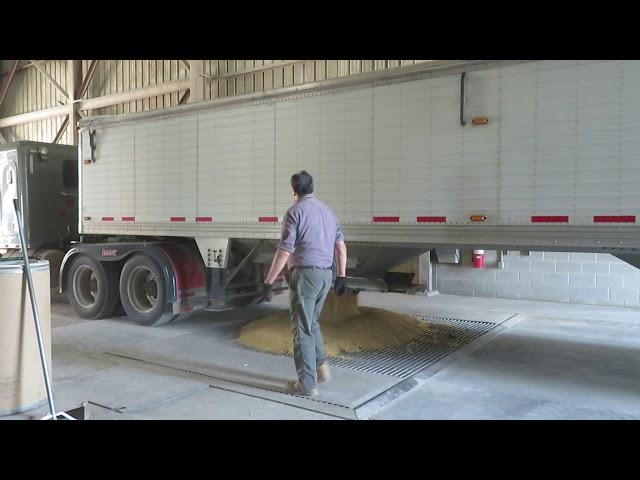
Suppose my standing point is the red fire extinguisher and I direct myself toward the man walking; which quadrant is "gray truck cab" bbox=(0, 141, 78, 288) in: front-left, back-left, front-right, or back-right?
front-right

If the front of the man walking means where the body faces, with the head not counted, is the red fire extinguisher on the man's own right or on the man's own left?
on the man's own right

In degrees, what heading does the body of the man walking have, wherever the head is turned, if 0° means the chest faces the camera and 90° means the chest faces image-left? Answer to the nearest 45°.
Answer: approximately 135°

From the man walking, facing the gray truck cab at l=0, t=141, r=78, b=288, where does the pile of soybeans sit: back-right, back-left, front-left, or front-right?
front-right

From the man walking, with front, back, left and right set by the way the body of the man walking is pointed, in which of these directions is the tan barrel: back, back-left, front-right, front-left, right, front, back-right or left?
front-left

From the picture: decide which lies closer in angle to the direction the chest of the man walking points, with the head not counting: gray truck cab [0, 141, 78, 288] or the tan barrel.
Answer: the gray truck cab

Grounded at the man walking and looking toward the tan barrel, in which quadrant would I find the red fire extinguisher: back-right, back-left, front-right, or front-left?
back-right

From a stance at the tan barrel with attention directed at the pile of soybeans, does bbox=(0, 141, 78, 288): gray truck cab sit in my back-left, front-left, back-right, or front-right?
front-left

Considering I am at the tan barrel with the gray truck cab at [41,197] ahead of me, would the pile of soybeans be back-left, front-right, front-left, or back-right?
front-right

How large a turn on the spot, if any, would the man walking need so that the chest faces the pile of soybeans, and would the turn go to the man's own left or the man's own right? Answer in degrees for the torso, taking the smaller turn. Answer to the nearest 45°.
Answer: approximately 45° to the man's own right

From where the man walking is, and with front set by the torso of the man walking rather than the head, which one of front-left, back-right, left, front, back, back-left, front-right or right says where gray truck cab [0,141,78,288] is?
front
